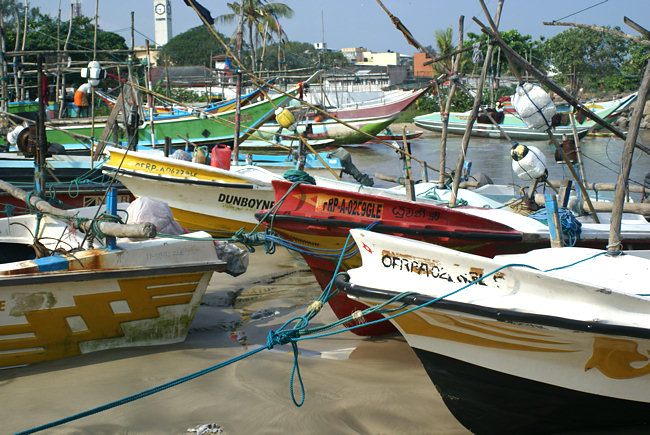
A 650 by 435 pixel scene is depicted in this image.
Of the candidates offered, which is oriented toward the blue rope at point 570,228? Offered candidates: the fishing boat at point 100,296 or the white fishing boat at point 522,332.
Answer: the fishing boat

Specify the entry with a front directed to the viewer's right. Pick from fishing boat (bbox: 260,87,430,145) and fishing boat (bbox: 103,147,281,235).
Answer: fishing boat (bbox: 260,87,430,145)

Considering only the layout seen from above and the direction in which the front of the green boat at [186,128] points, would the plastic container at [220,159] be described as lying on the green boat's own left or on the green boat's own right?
on the green boat's own right

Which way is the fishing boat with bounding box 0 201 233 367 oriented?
to the viewer's right

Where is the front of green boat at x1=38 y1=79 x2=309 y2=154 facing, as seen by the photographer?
facing to the right of the viewer

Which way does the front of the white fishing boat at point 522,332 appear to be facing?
to the viewer's left

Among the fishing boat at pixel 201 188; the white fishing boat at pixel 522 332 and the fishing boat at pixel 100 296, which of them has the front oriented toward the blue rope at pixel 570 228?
the fishing boat at pixel 100 296

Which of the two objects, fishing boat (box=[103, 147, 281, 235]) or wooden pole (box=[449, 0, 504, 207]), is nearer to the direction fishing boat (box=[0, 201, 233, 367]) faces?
the wooden pole

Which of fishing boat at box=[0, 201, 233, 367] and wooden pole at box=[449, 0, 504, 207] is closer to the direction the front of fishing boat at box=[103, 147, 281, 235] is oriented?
the fishing boat

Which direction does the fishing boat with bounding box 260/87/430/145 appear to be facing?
to the viewer's right

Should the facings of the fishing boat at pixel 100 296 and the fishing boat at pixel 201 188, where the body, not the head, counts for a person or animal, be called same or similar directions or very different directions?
very different directions

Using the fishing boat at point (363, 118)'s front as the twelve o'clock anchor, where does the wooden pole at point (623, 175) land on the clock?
The wooden pole is roughly at 3 o'clock from the fishing boat.

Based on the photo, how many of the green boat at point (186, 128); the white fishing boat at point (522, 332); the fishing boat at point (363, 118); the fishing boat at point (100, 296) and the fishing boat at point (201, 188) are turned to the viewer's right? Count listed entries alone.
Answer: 3

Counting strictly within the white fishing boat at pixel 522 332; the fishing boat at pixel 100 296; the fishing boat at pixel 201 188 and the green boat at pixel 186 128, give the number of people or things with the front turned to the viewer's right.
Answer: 2
